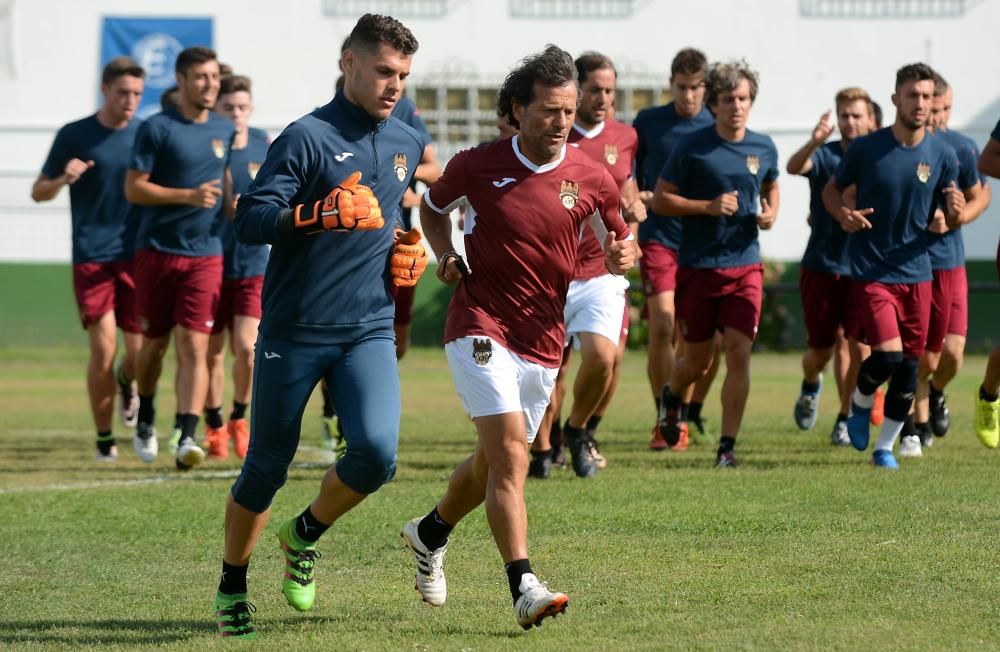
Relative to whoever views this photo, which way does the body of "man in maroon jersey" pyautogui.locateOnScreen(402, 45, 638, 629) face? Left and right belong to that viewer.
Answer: facing the viewer and to the right of the viewer

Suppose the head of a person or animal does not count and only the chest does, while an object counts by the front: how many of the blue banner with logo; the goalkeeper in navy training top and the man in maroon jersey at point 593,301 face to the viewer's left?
0

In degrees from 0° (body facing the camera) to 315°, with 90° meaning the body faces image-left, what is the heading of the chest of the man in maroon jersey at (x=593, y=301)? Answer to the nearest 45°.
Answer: approximately 315°

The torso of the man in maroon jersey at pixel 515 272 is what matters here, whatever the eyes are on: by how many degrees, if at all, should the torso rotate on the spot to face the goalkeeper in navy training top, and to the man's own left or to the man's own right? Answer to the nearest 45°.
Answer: approximately 90° to the man's own right

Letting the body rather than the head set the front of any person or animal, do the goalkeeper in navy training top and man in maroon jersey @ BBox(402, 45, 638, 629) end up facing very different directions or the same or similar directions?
same or similar directions

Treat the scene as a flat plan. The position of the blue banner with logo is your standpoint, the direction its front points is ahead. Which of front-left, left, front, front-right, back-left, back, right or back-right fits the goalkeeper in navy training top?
front

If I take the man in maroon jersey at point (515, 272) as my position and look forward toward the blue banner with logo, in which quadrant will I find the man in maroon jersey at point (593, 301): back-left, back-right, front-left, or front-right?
front-right

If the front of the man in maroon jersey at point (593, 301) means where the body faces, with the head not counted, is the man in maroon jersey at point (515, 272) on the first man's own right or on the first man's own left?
on the first man's own right

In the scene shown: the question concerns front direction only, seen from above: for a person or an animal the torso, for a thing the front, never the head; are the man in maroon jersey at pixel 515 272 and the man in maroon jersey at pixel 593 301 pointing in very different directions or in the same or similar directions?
same or similar directions

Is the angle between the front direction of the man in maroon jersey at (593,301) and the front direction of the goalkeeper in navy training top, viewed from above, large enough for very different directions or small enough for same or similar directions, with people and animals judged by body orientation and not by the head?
same or similar directions

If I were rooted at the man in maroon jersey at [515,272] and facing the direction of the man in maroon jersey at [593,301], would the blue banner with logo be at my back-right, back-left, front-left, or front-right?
front-left

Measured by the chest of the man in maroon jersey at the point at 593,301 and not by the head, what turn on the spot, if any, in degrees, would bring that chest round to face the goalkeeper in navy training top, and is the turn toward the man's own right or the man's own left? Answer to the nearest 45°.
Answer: approximately 45° to the man's own right

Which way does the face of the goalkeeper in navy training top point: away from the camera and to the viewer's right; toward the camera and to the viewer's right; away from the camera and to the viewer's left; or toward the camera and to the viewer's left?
toward the camera and to the viewer's right

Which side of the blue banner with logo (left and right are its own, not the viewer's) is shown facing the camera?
front

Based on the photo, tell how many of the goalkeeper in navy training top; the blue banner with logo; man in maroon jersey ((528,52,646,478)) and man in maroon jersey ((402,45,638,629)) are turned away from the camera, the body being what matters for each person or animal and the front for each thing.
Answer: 0

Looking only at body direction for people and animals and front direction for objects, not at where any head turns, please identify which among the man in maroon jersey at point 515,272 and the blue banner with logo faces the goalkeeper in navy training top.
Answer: the blue banner with logo
